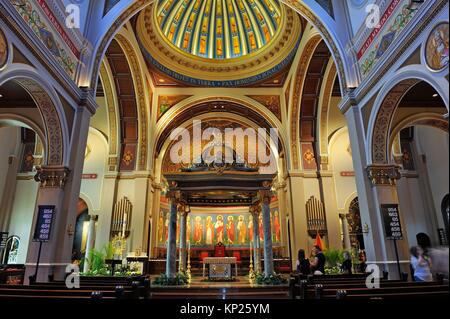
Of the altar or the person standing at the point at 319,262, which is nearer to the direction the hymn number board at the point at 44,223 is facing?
the person standing

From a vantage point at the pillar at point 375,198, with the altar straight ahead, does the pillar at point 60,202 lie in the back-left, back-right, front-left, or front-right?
front-left

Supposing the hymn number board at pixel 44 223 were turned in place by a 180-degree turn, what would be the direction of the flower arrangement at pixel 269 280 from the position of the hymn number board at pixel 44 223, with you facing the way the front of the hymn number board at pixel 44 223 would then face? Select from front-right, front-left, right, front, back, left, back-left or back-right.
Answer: right

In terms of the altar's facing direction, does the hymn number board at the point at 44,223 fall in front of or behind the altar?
in front

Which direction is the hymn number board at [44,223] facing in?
toward the camera

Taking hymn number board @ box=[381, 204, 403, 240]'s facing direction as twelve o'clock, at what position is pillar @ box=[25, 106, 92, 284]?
The pillar is roughly at 2 o'clock from the hymn number board.

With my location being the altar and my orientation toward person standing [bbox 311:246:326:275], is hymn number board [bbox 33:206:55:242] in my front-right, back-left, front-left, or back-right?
front-right

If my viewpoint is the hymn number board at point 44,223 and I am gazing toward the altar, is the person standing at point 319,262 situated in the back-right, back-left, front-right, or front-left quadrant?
front-right

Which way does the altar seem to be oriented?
toward the camera

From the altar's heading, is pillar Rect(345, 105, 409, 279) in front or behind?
in front

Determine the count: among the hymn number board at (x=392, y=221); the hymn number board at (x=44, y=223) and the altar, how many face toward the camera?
3

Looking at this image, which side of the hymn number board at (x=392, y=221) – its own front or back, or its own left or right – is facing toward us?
front

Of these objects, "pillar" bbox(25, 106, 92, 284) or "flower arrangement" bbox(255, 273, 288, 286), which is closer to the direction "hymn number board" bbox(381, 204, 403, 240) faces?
the pillar
